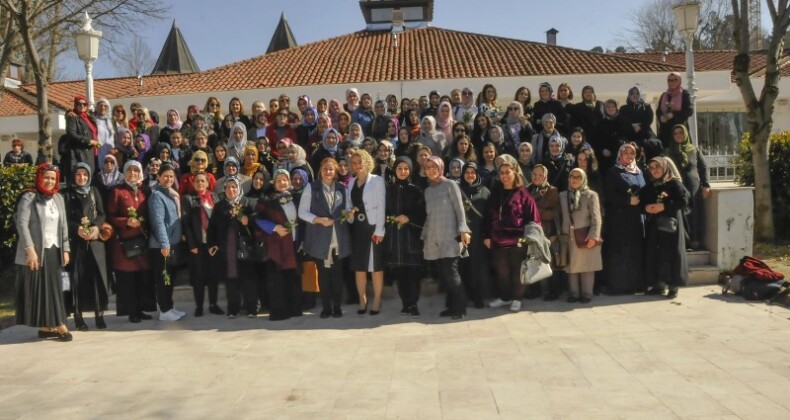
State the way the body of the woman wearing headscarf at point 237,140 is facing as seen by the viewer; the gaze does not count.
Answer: toward the camera

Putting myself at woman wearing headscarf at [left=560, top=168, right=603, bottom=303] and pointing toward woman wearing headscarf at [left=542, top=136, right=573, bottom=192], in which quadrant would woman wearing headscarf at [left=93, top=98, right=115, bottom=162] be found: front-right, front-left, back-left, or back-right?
front-left

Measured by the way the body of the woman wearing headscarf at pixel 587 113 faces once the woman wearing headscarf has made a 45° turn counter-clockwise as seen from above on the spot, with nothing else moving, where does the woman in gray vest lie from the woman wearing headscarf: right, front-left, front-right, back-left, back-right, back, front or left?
right

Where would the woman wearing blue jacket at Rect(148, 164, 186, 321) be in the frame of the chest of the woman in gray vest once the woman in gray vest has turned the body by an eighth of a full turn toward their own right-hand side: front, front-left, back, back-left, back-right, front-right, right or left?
front-right

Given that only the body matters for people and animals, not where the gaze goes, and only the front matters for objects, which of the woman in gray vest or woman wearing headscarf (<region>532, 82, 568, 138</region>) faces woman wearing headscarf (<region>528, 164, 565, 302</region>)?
woman wearing headscarf (<region>532, 82, 568, 138</region>)

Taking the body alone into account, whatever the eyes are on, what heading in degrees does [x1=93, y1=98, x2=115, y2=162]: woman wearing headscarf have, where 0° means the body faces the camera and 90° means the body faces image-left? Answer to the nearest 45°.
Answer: approximately 0°

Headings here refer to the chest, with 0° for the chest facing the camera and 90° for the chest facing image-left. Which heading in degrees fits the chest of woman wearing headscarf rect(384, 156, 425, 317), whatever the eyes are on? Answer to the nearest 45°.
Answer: approximately 0°

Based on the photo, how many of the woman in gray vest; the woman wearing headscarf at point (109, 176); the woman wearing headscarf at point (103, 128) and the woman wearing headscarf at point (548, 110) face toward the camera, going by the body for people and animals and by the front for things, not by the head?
4

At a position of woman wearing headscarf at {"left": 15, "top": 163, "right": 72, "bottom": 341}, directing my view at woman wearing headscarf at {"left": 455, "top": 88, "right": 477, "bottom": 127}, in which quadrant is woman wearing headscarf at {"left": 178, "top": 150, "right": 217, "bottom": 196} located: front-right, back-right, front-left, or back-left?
front-left

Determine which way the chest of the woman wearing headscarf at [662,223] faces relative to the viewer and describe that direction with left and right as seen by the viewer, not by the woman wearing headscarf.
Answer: facing the viewer and to the left of the viewer

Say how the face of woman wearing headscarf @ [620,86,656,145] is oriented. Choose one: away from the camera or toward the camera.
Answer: toward the camera

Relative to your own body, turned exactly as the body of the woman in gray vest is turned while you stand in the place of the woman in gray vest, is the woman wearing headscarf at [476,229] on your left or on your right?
on your left

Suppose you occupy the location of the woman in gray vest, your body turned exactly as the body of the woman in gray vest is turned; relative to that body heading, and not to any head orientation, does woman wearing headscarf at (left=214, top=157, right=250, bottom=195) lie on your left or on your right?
on your right

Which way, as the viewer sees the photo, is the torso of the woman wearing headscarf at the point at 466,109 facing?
toward the camera

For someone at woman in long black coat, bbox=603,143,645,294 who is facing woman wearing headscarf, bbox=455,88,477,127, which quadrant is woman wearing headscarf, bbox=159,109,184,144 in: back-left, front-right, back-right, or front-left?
front-left

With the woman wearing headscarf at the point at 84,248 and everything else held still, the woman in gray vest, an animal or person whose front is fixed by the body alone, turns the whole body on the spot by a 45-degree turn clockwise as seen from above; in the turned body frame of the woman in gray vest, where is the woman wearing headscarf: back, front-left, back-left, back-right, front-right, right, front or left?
front-right

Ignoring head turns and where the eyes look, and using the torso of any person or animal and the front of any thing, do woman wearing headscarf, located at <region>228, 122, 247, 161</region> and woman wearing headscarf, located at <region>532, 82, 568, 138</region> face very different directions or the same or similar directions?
same or similar directions
